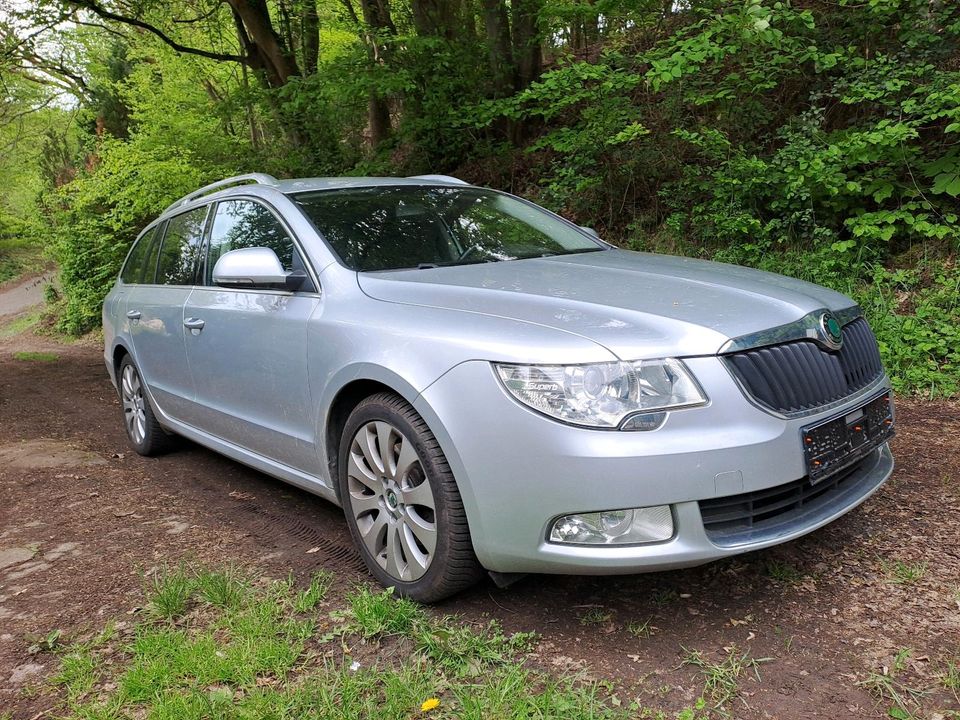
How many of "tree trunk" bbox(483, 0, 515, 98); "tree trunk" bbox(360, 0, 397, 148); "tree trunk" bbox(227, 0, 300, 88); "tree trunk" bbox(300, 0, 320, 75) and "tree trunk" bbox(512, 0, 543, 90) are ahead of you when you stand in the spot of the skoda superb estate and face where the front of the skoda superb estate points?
0

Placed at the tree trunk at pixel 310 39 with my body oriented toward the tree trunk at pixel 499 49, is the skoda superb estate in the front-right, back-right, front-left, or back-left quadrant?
front-right

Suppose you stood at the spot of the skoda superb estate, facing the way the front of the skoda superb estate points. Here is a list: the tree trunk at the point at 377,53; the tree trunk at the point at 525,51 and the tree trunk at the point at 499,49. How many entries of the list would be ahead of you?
0

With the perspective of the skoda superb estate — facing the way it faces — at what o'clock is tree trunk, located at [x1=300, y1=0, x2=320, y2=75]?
The tree trunk is roughly at 7 o'clock from the skoda superb estate.

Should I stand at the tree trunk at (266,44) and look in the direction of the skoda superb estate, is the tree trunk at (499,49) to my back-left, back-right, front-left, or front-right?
front-left

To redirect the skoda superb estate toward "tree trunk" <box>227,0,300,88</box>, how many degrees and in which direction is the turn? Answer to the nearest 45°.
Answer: approximately 135° to its left

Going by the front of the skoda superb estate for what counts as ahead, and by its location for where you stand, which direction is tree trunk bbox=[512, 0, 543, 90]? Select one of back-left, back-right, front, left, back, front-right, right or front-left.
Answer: back-left

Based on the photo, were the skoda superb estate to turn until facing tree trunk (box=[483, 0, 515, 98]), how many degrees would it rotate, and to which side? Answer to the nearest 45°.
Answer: approximately 135° to its left

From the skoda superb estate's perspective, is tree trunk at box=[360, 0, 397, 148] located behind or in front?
behind

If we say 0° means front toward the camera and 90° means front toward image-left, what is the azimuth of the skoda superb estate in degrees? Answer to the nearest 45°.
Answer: approximately 315°

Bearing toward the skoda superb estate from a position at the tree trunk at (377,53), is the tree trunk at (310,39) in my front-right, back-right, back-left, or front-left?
back-right
